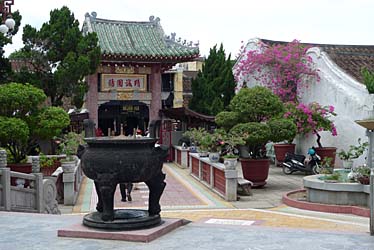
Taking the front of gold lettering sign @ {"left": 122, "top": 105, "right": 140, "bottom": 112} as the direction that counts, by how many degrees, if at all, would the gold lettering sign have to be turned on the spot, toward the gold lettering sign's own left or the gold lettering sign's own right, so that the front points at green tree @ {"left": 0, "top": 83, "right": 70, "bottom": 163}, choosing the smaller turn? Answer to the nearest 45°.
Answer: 0° — it already faces it

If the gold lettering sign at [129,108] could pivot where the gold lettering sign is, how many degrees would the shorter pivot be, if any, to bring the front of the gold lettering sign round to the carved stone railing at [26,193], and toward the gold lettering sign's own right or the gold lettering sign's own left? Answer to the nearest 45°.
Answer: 0° — it already faces it

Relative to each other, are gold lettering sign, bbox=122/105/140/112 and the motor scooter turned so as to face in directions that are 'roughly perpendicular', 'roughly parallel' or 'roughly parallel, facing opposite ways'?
roughly perpendicular

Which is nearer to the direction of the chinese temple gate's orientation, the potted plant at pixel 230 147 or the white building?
the potted plant
